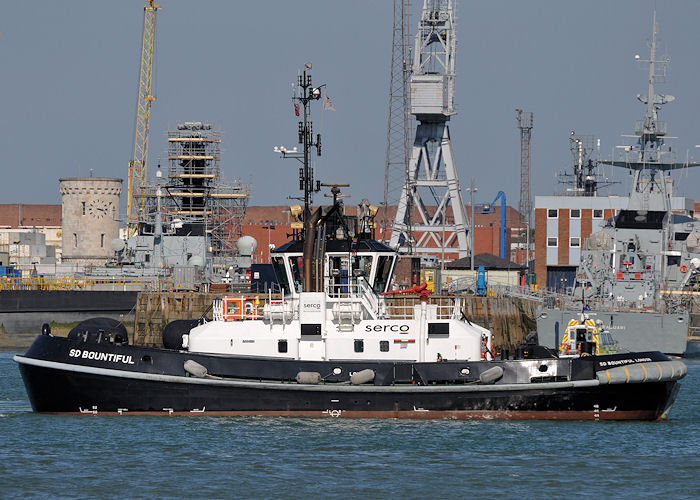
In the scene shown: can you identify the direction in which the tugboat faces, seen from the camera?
facing to the left of the viewer

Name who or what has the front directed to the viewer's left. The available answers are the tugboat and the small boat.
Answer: the tugboat

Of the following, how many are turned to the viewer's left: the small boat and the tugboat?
1

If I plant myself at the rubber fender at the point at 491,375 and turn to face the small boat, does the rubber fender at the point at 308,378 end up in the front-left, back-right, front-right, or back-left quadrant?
back-left
